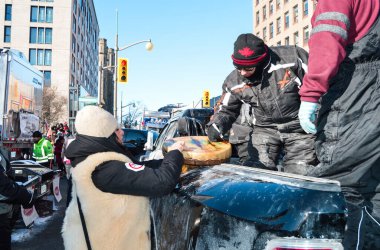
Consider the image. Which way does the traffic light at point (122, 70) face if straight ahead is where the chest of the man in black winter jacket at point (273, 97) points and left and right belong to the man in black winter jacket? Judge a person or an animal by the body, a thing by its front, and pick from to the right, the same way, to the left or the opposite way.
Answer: to the left

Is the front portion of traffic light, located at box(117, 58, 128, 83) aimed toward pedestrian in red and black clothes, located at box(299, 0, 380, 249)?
yes

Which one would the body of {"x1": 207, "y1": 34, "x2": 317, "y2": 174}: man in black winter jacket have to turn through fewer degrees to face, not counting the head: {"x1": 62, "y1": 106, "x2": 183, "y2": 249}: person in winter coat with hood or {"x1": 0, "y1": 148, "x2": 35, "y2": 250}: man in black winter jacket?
the person in winter coat with hood

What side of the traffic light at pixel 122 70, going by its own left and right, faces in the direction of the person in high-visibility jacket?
front

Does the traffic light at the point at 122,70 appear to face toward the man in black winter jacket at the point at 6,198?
yes

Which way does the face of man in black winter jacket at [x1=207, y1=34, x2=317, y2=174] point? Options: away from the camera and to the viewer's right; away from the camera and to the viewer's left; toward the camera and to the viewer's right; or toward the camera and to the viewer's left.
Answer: toward the camera and to the viewer's left

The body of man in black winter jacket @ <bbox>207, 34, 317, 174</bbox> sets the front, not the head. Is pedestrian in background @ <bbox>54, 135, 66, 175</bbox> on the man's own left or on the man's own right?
on the man's own right

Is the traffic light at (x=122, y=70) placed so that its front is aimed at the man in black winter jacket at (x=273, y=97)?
yes

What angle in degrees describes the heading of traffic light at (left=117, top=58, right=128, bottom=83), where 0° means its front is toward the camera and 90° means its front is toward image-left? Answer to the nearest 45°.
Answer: approximately 0°

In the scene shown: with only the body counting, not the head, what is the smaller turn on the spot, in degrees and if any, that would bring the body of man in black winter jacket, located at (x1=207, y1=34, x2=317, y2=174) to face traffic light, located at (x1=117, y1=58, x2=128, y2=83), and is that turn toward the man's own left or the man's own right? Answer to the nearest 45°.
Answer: approximately 90° to the man's own right

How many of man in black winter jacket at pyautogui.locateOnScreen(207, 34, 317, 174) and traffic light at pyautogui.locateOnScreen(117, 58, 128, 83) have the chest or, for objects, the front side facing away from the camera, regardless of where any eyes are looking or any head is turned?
0

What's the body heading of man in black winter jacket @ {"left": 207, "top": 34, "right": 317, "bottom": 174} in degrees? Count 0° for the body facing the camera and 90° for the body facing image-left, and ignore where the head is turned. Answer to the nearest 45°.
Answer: approximately 45°

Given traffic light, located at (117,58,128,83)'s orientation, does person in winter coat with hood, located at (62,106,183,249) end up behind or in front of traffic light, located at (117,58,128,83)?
in front

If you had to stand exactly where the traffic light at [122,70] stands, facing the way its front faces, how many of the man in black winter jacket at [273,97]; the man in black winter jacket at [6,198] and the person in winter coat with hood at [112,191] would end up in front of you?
3

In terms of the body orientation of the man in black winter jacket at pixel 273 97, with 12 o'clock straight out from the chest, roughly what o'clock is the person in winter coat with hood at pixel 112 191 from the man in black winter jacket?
The person in winter coat with hood is roughly at 12 o'clock from the man in black winter jacket.
